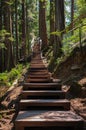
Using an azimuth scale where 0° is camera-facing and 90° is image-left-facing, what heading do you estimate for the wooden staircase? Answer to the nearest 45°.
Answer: approximately 0°
